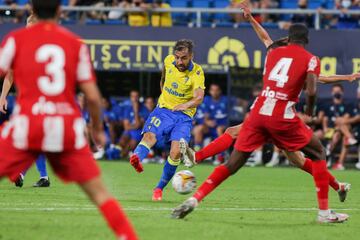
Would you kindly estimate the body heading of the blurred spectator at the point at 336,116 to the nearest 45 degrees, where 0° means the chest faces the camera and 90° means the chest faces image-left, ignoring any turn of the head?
approximately 0°

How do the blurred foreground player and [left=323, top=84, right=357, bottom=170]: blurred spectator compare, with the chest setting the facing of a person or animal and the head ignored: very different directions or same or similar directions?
very different directions

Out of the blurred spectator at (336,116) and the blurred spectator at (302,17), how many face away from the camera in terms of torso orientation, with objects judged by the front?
0

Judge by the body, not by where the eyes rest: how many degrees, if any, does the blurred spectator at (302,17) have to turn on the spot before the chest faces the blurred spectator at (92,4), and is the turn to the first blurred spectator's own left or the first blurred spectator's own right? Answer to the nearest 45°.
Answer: approximately 90° to the first blurred spectator's own right

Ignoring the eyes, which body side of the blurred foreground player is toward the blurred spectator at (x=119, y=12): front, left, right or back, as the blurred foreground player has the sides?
front

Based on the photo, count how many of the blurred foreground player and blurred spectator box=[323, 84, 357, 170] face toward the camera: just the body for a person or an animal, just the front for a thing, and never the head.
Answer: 1

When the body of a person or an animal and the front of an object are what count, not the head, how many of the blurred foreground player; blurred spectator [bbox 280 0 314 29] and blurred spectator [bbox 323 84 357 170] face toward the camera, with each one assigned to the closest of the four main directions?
2

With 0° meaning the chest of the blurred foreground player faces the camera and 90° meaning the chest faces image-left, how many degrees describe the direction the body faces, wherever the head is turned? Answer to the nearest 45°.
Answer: approximately 180°

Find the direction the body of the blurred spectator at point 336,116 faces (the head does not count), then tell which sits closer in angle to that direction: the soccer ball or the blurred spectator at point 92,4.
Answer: the soccer ball

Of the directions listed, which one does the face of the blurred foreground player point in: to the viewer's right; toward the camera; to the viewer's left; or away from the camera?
away from the camera

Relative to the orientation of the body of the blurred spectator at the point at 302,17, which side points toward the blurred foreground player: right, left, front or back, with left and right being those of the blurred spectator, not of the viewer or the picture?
front
